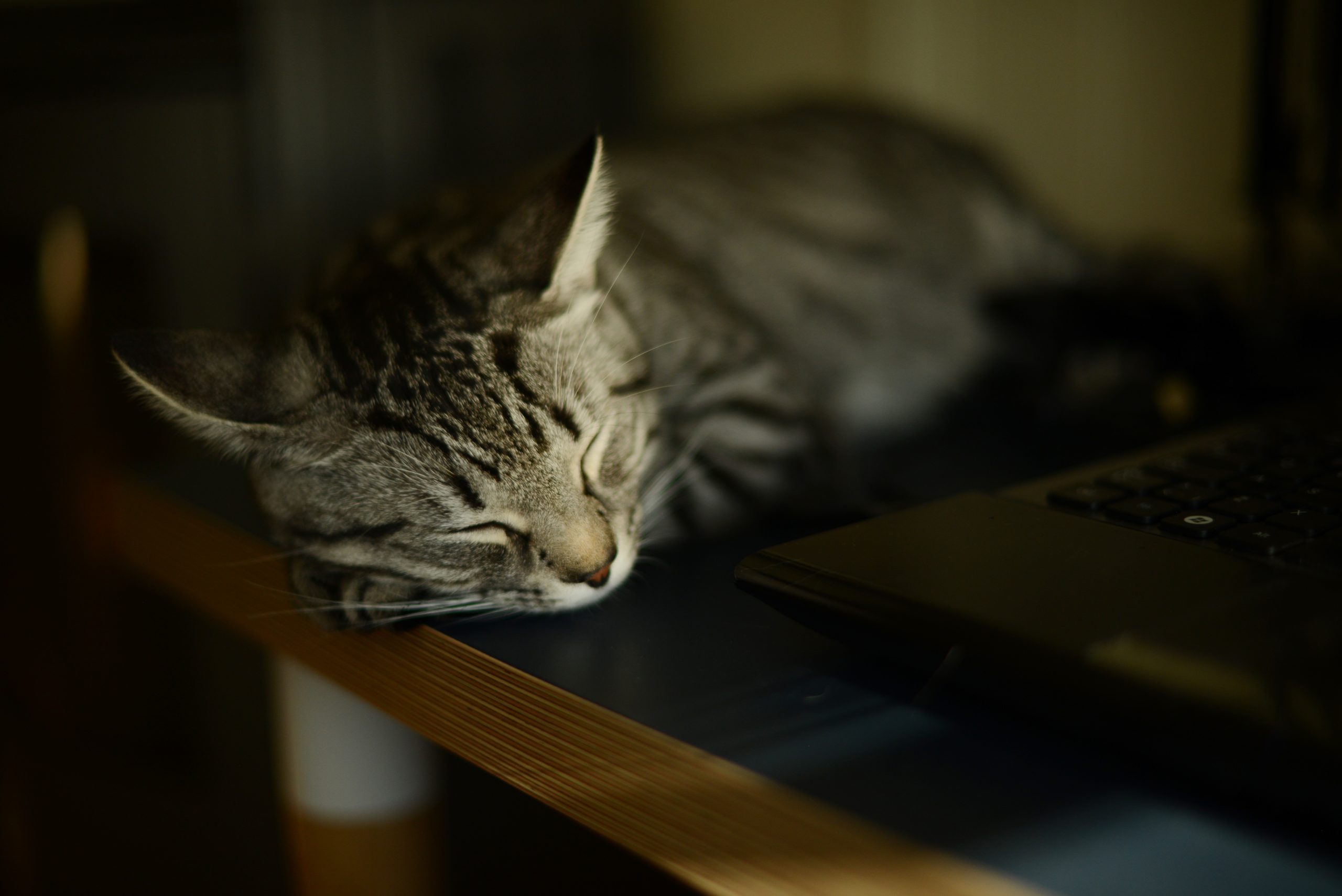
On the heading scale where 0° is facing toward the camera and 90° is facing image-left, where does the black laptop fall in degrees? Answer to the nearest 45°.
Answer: approximately 45°
